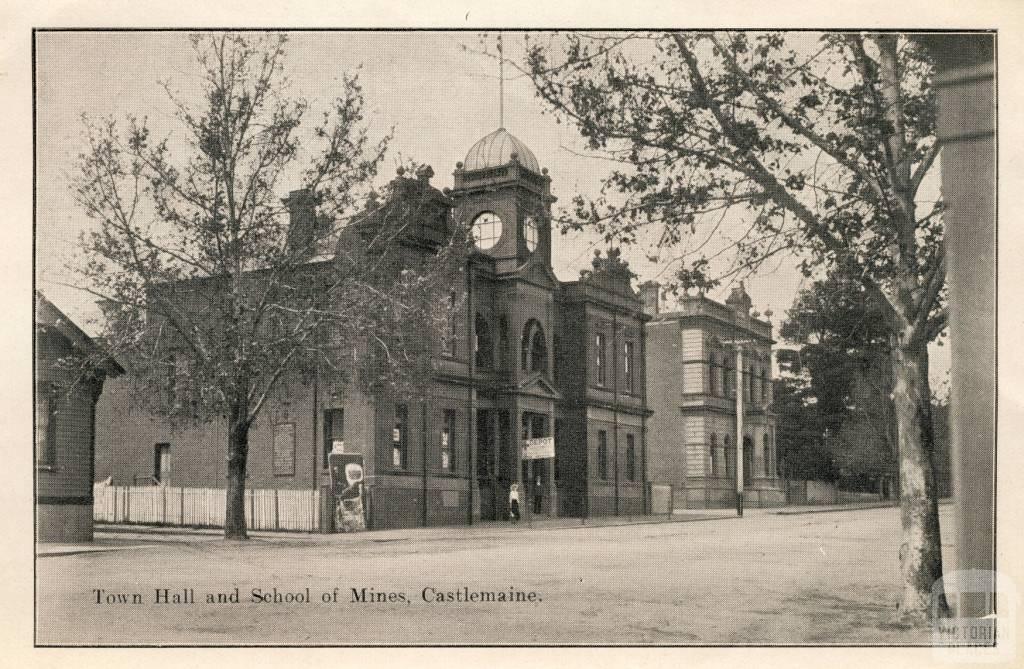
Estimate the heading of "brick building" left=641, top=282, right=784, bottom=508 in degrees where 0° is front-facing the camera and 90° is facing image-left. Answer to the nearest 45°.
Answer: approximately 315°

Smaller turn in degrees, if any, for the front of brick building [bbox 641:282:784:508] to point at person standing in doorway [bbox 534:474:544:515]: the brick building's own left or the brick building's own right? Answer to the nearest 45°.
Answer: approximately 45° to the brick building's own right
